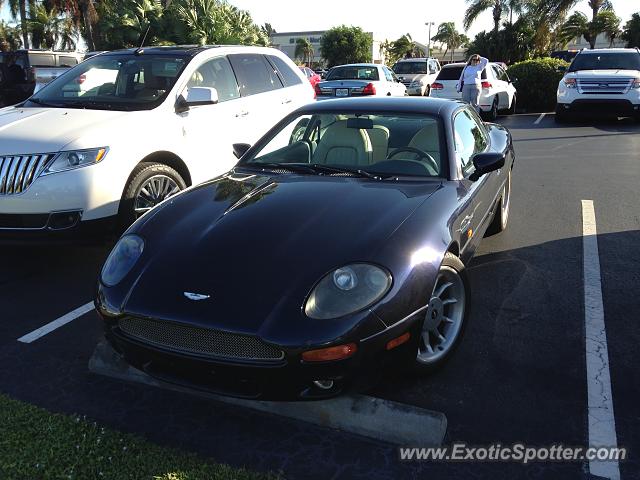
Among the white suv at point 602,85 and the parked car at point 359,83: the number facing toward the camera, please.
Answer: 1

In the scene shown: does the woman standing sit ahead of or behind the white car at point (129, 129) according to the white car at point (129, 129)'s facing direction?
behind

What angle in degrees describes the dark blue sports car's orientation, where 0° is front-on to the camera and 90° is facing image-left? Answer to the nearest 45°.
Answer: approximately 45°

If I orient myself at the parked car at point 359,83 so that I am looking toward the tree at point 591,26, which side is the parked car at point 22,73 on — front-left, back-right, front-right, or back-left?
back-left

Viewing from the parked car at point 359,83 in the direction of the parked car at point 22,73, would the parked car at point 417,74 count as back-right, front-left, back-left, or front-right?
back-right

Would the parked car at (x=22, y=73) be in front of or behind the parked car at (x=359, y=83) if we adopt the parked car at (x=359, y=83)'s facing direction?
behind

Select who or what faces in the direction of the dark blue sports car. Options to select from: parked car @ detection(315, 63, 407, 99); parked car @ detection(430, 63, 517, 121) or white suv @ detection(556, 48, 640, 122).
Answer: the white suv

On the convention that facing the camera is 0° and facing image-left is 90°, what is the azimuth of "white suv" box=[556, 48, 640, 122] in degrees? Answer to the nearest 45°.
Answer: approximately 0°

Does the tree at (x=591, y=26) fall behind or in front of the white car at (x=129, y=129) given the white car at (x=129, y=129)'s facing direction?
behind

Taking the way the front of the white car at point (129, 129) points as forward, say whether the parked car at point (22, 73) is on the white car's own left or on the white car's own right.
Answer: on the white car's own right

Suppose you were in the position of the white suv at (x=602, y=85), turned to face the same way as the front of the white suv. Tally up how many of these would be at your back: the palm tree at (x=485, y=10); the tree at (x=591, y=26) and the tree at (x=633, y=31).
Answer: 3

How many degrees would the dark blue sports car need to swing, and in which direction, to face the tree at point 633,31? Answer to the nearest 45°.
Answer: approximately 180°
